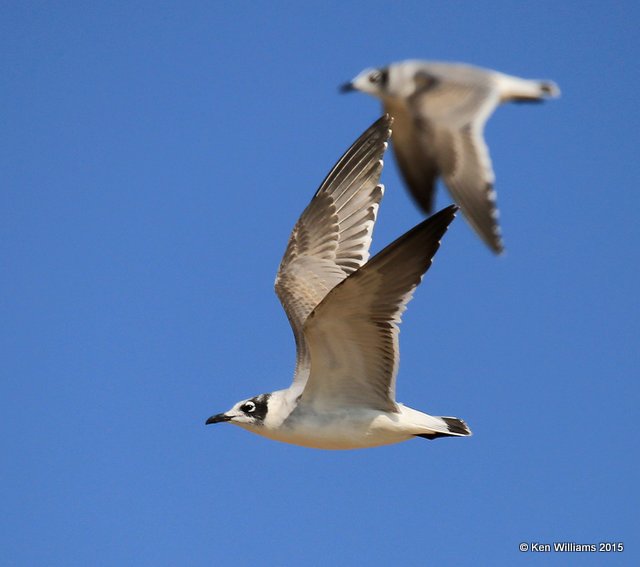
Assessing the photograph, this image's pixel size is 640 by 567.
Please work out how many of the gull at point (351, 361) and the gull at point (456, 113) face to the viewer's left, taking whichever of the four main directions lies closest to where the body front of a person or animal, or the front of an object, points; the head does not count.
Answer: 2

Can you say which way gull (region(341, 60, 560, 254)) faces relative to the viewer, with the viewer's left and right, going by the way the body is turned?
facing to the left of the viewer

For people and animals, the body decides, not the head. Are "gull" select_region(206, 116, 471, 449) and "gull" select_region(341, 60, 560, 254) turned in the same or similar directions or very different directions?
same or similar directions

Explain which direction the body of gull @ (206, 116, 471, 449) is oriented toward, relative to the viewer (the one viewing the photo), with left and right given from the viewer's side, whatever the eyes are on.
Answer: facing to the left of the viewer

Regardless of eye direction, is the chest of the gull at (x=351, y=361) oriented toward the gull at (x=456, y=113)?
no
